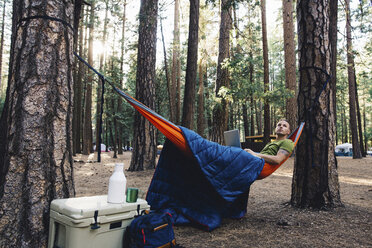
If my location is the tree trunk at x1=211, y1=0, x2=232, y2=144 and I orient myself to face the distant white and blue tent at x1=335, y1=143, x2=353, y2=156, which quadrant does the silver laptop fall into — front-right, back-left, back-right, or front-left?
back-right

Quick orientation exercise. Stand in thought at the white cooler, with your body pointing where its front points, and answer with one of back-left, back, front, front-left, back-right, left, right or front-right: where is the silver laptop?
left

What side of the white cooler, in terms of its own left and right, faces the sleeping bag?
left

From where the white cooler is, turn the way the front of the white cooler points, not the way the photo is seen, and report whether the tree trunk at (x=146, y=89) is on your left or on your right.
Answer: on your left

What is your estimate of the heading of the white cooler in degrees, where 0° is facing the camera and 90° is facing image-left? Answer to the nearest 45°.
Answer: approximately 315°

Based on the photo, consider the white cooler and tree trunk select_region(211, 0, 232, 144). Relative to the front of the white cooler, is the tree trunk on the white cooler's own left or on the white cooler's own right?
on the white cooler's own left

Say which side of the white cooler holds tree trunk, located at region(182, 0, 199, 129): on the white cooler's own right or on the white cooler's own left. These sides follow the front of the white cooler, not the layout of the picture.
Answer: on the white cooler's own left

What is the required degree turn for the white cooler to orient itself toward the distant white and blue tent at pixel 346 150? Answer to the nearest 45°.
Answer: approximately 90° to its left

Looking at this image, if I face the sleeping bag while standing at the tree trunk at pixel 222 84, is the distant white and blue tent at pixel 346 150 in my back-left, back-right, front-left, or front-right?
back-left
